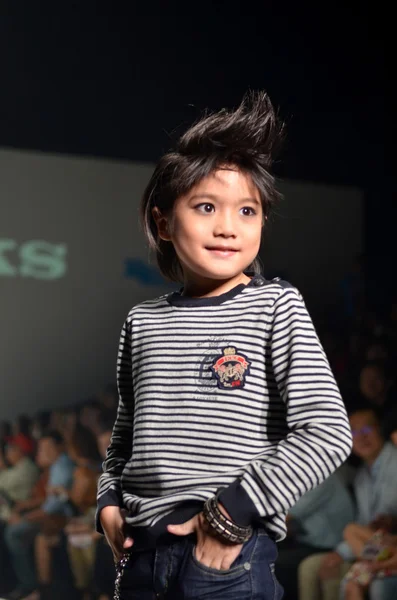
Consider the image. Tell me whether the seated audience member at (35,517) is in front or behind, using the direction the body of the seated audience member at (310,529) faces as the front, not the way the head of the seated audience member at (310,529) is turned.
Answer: in front

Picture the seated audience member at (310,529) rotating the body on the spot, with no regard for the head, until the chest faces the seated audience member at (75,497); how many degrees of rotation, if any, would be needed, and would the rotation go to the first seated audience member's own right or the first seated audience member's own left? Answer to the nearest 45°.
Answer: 0° — they already face them

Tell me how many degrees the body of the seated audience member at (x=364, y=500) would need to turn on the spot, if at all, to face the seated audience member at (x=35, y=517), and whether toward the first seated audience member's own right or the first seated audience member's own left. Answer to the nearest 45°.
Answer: approximately 45° to the first seated audience member's own right

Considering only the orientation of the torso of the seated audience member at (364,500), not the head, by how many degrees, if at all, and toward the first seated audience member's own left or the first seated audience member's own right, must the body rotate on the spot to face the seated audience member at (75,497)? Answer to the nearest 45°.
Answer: approximately 45° to the first seated audience member's own right

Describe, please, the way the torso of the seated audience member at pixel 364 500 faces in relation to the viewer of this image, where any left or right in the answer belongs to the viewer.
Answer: facing the viewer and to the left of the viewer

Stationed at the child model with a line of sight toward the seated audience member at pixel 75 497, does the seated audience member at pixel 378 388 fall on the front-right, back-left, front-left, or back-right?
front-right

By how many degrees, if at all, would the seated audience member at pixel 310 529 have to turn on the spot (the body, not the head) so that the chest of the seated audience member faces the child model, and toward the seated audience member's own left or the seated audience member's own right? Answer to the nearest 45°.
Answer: approximately 90° to the seated audience member's own left

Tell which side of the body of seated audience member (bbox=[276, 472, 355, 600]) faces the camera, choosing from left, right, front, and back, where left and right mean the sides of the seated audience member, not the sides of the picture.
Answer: left
